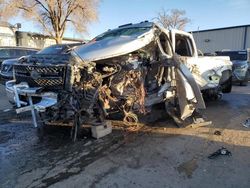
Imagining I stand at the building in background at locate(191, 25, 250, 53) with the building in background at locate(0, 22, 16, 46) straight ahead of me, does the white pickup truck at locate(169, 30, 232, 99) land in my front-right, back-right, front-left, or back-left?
front-left

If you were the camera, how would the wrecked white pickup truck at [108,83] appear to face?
facing the viewer and to the left of the viewer

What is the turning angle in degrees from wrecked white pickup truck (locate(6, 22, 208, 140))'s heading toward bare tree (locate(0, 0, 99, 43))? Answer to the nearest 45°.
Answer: approximately 135° to its right

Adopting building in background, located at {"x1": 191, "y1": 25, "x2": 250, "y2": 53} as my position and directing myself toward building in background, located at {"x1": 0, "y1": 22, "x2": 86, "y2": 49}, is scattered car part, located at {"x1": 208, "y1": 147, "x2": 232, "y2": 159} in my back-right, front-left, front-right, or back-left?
front-left

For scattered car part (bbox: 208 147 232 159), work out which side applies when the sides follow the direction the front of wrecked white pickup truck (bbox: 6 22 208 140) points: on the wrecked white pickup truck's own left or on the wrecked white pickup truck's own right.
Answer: on the wrecked white pickup truck's own left

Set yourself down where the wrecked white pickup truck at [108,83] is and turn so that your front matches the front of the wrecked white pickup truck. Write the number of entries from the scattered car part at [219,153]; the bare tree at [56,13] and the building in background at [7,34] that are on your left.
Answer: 1

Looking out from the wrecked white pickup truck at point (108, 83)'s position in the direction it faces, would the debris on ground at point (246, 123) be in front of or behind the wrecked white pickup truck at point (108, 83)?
behind

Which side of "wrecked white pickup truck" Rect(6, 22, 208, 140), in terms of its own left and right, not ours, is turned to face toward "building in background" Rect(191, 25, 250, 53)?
back

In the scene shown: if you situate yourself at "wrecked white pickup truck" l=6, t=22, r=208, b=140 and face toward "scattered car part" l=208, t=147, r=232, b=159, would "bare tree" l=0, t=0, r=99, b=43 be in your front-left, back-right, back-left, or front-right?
back-left

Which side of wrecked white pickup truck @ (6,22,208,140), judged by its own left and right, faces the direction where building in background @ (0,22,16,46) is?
right
